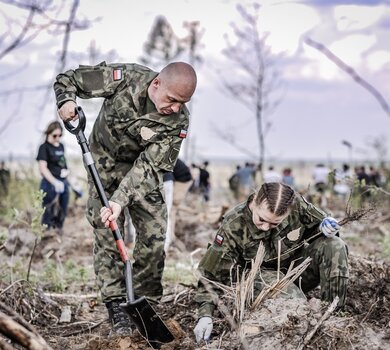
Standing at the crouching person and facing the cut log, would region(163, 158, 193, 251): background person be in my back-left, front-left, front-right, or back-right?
back-right

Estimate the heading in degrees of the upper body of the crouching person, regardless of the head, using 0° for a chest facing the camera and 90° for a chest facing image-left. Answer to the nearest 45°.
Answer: approximately 0°

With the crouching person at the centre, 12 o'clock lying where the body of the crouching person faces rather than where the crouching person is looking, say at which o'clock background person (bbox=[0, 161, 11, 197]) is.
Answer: The background person is roughly at 5 o'clock from the crouching person.

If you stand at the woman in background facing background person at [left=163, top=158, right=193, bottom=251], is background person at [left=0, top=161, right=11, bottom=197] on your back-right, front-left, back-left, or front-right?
back-left

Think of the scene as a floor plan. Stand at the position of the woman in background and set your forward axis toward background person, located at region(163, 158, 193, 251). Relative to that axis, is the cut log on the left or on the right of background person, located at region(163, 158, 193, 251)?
right

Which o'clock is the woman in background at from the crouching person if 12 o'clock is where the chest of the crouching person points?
The woman in background is roughly at 5 o'clock from the crouching person.

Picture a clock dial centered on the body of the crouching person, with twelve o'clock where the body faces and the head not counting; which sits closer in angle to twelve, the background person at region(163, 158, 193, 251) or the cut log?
the cut log

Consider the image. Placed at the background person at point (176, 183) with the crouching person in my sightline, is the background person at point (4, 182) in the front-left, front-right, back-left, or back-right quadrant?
back-right

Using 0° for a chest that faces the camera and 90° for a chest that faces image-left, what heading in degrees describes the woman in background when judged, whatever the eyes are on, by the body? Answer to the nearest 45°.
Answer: approximately 315°
